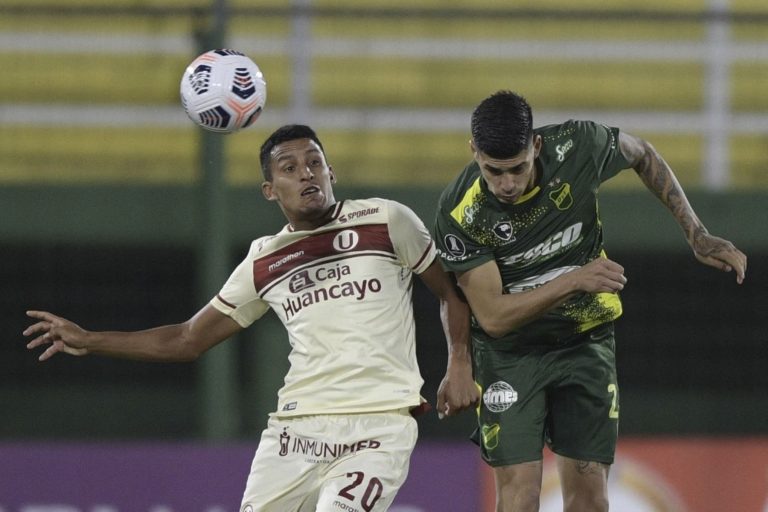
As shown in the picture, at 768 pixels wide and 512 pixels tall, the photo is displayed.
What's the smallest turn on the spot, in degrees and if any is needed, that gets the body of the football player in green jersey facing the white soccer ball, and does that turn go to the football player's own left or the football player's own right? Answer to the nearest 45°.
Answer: approximately 90° to the football player's own right

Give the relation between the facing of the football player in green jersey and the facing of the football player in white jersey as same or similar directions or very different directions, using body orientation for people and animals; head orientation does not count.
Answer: same or similar directions

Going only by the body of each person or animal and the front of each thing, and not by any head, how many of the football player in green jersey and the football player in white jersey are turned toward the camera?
2

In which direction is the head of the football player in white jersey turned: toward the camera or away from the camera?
toward the camera

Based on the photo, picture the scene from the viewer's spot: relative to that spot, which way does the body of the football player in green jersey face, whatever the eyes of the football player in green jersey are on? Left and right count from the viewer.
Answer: facing the viewer

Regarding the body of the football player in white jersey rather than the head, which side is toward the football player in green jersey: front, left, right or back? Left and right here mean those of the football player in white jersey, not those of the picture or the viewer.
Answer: left

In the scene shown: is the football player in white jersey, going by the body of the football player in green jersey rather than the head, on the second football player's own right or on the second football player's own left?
on the second football player's own right
